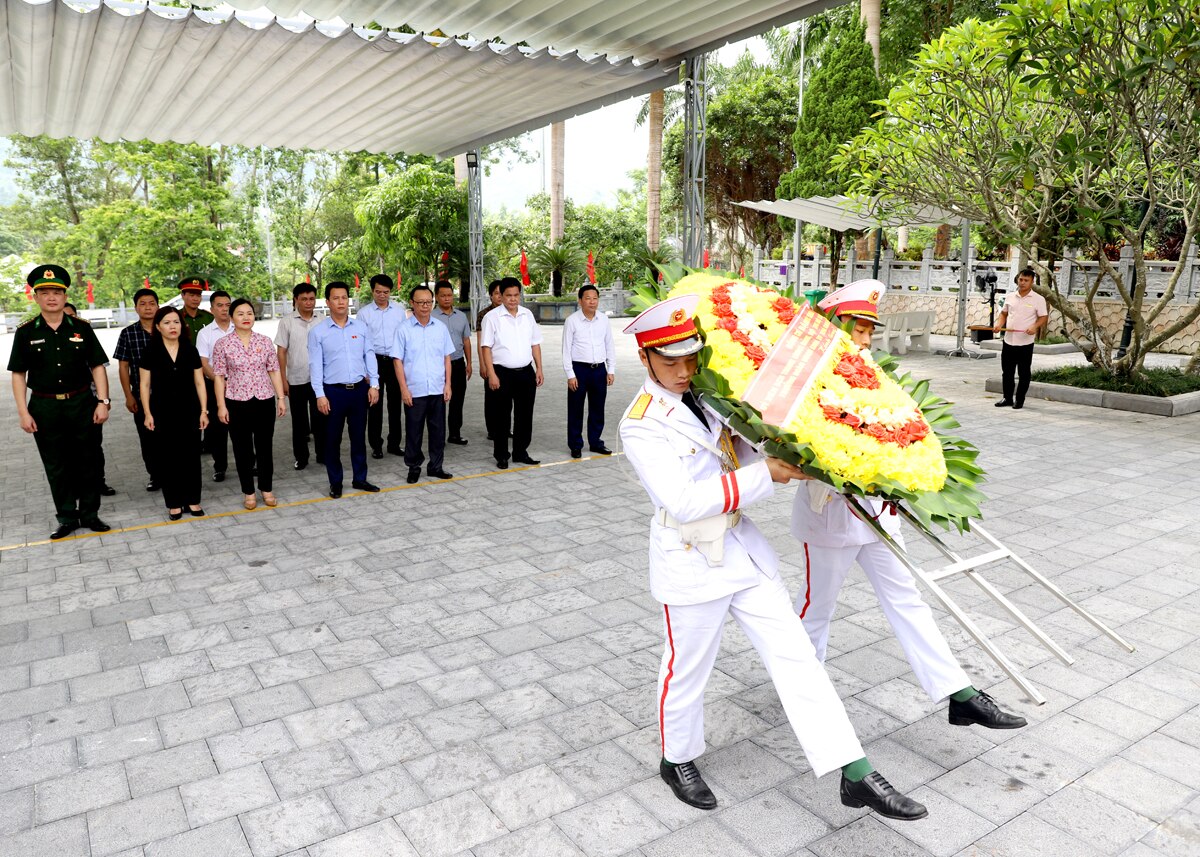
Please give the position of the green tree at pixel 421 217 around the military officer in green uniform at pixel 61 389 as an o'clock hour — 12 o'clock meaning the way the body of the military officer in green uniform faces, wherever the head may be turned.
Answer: The green tree is roughly at 7 o'clock from the military officer in green uniform.

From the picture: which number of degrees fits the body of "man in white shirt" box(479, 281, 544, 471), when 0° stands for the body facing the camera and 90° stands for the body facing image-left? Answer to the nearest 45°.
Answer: approximately 315°

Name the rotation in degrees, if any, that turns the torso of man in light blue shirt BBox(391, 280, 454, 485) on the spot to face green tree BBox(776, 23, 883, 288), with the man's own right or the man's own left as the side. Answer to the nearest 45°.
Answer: approximately 90° to the man's own left

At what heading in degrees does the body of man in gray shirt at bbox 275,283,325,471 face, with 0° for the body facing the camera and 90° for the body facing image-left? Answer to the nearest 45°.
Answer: approximately 315°
